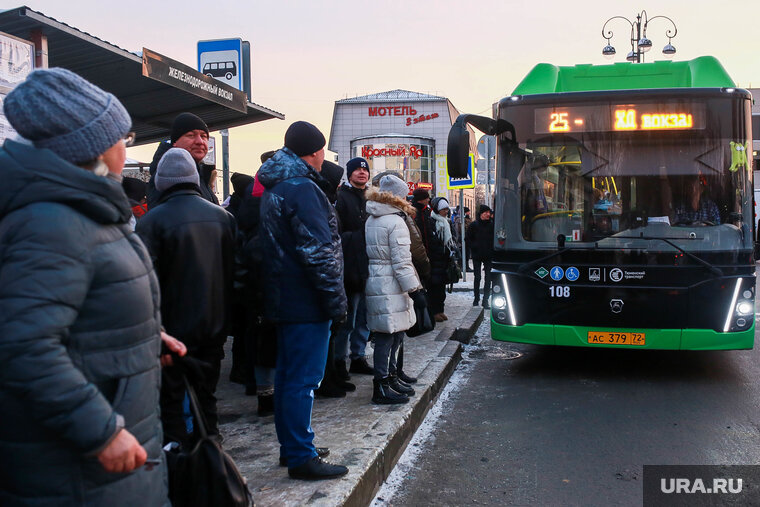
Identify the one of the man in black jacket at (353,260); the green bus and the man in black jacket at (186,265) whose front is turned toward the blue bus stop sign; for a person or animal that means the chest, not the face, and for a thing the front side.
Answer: the man in black jacket at (186,265)

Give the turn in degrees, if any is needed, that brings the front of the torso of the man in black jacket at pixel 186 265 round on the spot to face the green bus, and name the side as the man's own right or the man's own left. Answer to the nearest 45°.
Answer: approximately 45° to the man's own right

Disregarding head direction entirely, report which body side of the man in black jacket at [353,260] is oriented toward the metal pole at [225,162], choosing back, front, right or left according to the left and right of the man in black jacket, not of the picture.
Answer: back

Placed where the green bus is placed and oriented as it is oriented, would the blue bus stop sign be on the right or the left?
on its right

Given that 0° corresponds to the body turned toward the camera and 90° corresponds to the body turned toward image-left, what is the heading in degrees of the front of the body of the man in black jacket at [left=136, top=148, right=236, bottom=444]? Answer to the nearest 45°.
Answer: approximately 180°

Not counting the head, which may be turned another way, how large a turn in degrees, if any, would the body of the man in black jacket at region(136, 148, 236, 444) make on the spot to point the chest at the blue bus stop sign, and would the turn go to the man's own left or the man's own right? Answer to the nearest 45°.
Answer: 0° — they already face it

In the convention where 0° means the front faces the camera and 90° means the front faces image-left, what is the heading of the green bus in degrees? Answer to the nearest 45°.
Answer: approximately 0°

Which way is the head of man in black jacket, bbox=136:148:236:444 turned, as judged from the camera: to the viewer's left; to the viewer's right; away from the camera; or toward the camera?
away from the camera

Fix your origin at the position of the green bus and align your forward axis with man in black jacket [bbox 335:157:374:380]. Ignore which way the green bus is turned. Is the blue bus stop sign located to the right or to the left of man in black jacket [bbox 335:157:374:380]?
right

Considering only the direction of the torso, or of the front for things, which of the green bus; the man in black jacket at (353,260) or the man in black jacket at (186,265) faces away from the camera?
the man in black jacket at (186,265)

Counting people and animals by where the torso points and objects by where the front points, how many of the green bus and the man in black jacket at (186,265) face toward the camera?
1

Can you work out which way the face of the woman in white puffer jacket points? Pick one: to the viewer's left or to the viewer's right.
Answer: to the viewer's right

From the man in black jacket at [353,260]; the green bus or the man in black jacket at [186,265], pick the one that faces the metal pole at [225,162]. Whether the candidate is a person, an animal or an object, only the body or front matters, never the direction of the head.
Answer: the man in black jacket at [186,265]
